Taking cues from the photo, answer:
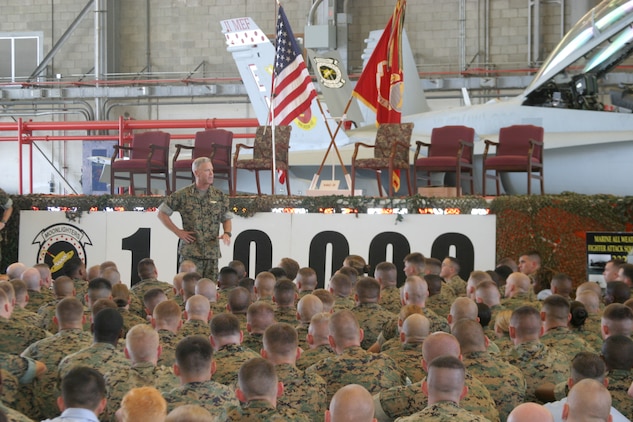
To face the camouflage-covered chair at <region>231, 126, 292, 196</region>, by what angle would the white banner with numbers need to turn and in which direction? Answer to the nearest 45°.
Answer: approximately 180°

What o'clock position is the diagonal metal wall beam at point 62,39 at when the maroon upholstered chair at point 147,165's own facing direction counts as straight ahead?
The diagonal metal wall beam is roughly at 4 o'clock from the maroon upholstered chair.

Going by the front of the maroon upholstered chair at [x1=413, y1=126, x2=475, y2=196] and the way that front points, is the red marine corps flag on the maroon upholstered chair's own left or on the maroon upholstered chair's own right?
on the maroon upholstered chair's own right

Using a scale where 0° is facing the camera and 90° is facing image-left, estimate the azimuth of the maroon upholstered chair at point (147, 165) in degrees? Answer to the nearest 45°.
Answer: approximately 45°

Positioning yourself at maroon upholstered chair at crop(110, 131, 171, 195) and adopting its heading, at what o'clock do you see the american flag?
The american flag is roughly at 8 o'clock from the maroon upholstered chair.

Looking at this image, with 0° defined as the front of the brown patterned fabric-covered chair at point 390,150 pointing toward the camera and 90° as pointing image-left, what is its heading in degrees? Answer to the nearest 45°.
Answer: approximately 45°

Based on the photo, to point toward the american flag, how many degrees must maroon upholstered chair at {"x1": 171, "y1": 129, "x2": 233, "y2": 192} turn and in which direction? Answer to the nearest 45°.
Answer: approximately 90° to its left

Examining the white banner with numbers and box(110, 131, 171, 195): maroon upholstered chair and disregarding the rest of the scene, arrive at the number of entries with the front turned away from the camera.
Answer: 0

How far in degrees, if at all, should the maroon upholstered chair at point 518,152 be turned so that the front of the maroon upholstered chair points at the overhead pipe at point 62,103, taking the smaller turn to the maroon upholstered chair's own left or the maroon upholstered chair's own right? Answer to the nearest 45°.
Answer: approximately 90° to the maroon upholstered chair's own right

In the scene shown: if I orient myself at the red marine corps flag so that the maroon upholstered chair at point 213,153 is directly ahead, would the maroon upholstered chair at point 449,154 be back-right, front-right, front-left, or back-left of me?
back-left
